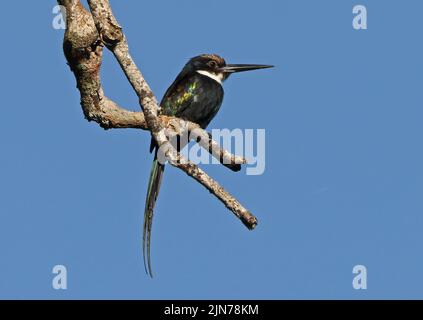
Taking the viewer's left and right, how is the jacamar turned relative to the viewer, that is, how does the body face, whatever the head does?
facing to the right of the viewer
